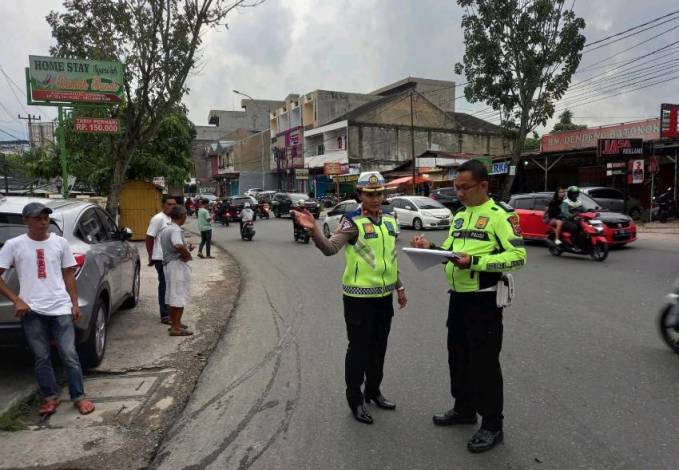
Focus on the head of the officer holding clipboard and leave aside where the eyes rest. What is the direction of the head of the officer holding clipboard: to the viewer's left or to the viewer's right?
to the viewer's left

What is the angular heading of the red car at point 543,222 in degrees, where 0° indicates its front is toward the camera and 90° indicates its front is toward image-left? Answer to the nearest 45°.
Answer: approximately 315°

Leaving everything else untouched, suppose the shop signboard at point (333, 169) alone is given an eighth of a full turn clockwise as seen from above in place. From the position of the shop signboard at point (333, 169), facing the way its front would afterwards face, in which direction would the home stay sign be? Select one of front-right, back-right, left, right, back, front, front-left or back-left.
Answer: front-left

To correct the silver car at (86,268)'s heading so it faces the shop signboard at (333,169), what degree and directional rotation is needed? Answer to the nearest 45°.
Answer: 0° — it already faces it

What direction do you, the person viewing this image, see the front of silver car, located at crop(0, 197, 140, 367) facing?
facing away from the viewer and to the right of the viewer

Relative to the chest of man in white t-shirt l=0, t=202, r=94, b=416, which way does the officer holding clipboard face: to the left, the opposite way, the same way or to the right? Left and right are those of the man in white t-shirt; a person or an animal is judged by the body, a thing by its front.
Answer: to the right

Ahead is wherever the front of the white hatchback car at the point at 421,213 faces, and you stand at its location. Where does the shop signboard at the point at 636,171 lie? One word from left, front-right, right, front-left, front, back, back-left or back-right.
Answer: front-left

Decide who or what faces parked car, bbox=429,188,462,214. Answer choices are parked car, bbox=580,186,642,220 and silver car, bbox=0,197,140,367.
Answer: the silver car

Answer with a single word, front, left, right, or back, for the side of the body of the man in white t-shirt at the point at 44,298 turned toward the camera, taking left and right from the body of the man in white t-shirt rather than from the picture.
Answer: front

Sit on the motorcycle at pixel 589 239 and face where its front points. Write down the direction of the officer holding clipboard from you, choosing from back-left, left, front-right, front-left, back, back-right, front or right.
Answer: front-right

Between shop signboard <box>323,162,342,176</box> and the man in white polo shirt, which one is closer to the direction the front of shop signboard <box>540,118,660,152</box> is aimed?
the man in white polo shirt

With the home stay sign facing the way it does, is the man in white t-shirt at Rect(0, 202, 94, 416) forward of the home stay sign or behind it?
forward

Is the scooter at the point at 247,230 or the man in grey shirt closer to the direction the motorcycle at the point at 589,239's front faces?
the man in grey shirt
